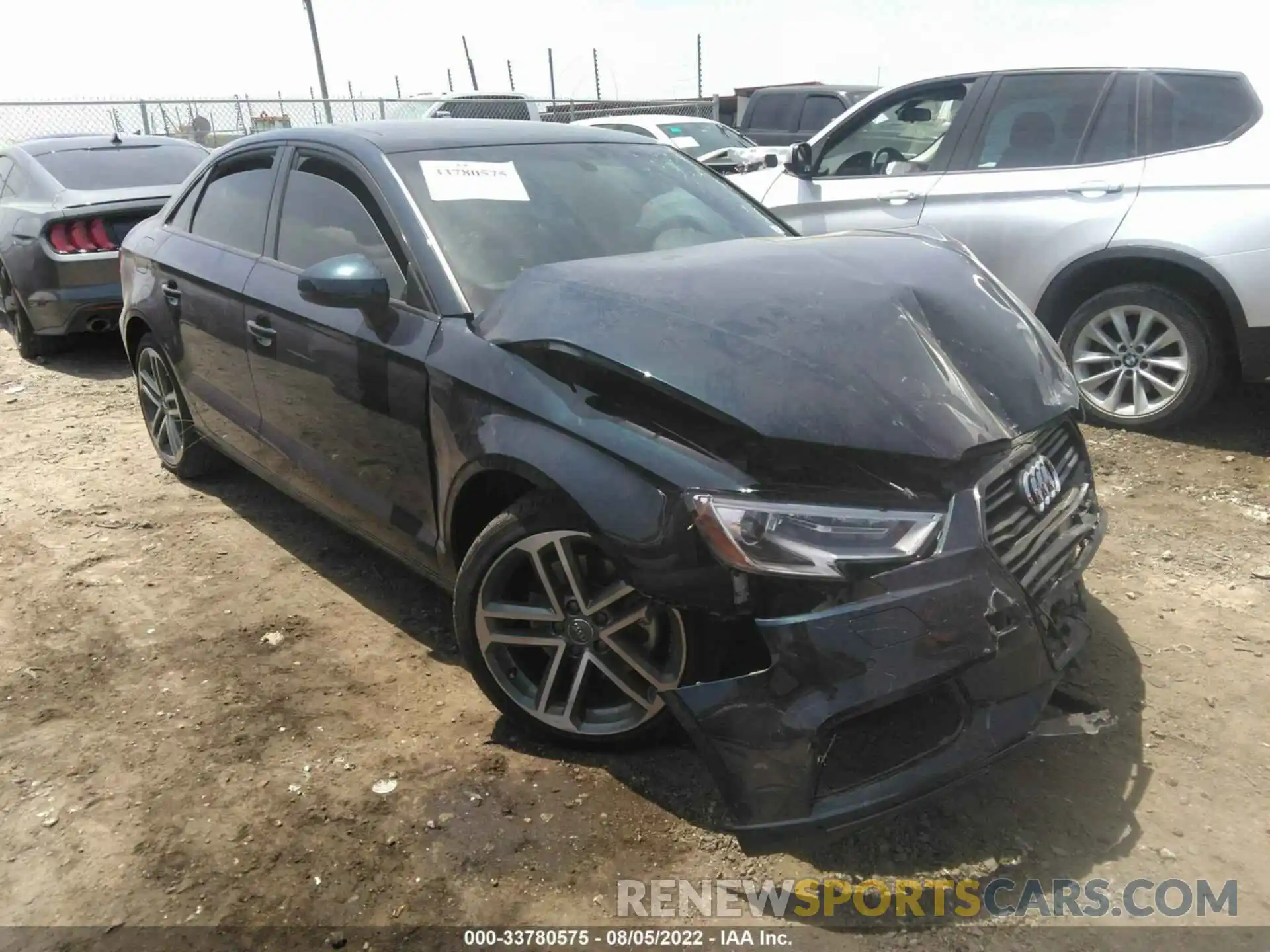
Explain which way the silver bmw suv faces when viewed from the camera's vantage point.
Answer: facing to the left of the viewer

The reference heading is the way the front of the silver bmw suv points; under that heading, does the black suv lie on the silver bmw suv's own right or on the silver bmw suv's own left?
on the silver bmw suv's own right

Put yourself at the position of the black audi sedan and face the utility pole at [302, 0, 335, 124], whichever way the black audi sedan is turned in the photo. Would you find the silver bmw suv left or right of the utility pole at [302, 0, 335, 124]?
right

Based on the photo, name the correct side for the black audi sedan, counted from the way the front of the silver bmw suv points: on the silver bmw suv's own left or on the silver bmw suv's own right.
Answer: on the silver bmw suv's own left

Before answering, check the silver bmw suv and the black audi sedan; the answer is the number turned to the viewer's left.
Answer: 1

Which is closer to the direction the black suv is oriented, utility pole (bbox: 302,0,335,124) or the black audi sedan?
the utility pole

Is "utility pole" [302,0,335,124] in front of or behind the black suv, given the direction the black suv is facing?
behind
